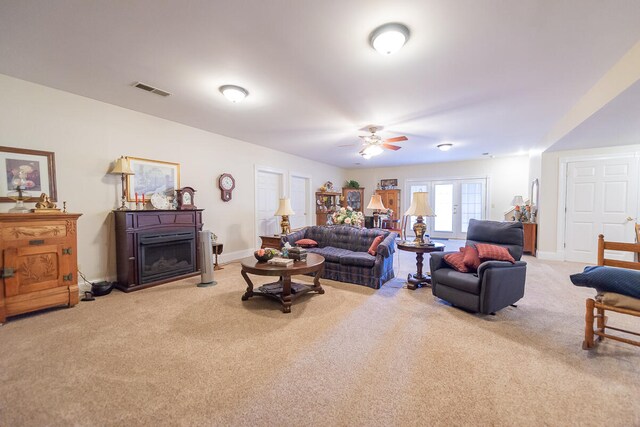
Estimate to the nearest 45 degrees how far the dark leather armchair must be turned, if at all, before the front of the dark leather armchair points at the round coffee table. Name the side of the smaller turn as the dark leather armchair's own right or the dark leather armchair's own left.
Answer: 0° — it already faces it

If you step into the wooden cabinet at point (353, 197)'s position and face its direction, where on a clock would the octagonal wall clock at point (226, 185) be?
The octagonal wall clock is roughly at 1 o'clock from the wooden cabinet.

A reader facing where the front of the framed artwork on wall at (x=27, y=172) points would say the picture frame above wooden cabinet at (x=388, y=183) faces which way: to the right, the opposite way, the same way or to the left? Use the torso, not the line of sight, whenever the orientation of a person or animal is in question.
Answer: to the right

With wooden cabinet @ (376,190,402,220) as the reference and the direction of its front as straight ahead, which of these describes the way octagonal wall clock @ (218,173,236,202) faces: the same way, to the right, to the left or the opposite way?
to the left

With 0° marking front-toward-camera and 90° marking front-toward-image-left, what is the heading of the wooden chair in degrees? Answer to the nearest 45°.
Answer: approximately 45°

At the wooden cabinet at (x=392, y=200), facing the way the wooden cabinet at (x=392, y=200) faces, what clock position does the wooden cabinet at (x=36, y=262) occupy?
the wooden cabinet at (x=36, y=262) is roughly at 1 o'clock from the wooden cabinet at (x=392, y=200).

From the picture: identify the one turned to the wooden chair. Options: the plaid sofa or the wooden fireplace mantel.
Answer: the wooden fireplace mantel

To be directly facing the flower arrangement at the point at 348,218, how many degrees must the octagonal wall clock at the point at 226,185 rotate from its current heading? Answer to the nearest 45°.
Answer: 0° — it already faces it

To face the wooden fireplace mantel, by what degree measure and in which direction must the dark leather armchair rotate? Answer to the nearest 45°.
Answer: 0° — it already faces it

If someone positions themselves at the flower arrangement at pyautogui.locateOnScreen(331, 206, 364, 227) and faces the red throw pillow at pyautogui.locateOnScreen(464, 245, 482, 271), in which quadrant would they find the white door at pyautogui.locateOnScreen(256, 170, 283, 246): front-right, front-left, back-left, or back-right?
back-right
